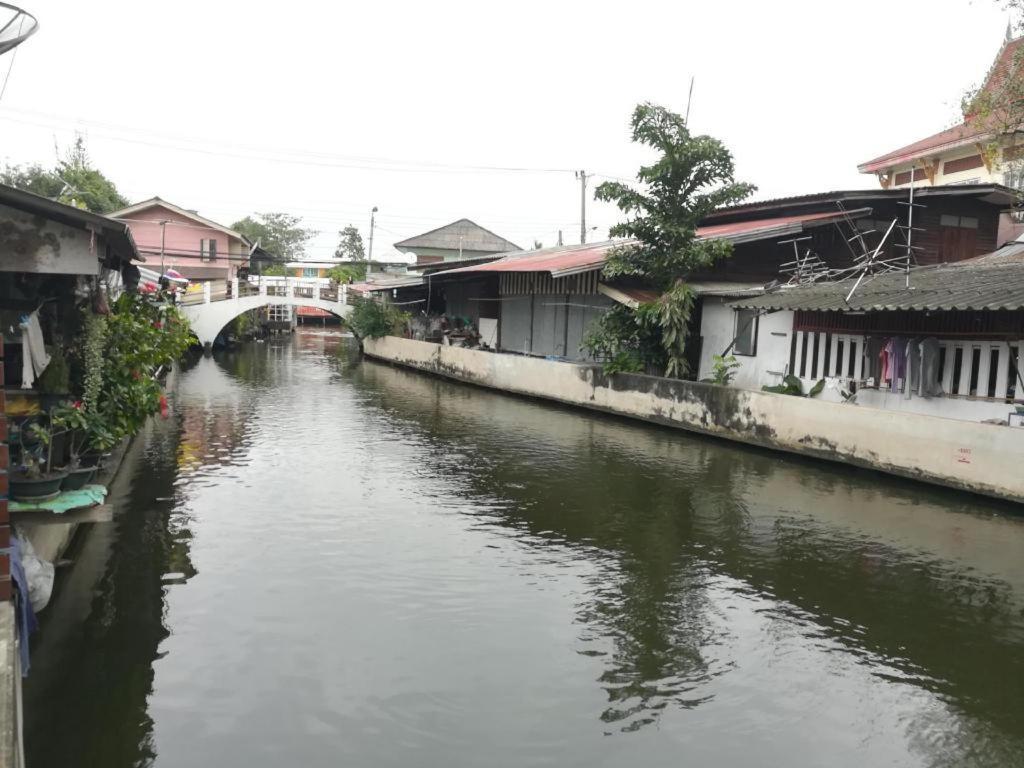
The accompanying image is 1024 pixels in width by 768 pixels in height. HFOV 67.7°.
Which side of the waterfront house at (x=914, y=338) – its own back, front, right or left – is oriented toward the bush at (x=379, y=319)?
right

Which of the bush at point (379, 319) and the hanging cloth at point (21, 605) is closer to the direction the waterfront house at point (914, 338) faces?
the hanging cloth

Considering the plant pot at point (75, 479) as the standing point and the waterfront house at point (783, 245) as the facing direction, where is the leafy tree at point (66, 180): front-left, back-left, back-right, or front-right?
front-left

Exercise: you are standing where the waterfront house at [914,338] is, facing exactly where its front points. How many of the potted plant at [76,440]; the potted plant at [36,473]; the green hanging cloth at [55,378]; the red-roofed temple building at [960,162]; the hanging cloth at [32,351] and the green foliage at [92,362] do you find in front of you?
5

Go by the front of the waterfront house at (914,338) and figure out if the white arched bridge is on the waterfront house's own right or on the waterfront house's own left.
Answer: on the waterfront house's own right

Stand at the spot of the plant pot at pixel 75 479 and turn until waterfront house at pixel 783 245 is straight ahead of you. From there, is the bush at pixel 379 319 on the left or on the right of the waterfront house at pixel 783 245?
left

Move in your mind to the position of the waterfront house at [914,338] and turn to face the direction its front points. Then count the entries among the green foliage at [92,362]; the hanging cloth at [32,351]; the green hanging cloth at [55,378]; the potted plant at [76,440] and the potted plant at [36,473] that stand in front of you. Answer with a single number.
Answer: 5

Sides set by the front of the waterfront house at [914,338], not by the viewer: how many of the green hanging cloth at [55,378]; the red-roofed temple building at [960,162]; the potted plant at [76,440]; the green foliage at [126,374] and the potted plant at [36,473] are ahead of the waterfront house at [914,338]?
4

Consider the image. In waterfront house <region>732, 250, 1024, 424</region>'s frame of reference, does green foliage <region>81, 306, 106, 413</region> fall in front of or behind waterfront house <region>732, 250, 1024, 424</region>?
in front

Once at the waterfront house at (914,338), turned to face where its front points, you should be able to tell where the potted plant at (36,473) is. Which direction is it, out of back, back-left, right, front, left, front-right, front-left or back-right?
front

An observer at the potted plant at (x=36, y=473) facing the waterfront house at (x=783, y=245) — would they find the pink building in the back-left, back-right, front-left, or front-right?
front-left

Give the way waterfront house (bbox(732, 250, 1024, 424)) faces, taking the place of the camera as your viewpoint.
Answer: facing the viewer and to the left of the viewer

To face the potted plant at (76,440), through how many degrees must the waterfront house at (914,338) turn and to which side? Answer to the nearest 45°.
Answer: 0° — it already faces it

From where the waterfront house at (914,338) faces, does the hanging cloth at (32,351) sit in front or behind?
in front

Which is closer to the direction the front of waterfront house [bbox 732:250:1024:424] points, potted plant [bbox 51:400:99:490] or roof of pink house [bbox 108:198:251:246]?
the potted plant

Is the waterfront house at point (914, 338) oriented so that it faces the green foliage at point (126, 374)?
yes
